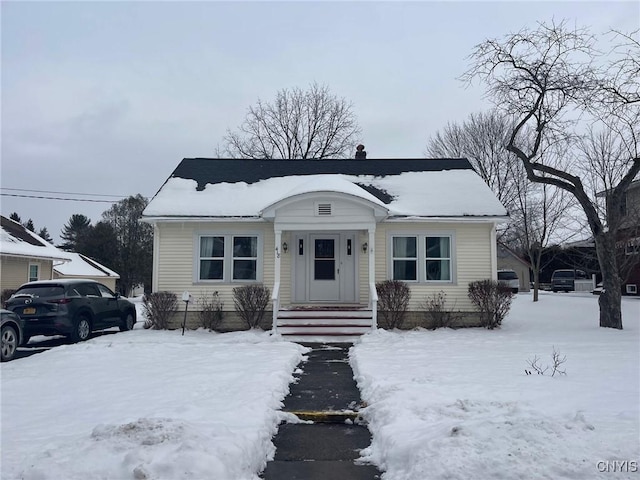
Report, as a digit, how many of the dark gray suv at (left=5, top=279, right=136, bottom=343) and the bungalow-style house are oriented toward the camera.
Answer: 1

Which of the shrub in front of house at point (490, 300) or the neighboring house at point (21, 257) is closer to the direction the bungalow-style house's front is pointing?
the shrub in front of house

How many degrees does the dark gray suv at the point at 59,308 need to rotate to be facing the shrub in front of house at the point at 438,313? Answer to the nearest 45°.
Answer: approximately 45° to its right

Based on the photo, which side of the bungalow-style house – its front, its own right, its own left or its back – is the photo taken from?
front

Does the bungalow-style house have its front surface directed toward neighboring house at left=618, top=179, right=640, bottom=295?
no

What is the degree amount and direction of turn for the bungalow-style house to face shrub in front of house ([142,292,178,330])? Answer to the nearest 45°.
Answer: approximately 90° to its right

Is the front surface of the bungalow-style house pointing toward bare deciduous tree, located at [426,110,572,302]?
no

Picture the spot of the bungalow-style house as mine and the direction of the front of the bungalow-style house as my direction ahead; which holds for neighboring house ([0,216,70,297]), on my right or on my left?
on my right

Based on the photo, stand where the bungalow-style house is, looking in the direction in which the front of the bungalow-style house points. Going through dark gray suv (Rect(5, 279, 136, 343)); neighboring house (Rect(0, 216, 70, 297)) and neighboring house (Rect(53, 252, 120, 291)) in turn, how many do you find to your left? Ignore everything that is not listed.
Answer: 0

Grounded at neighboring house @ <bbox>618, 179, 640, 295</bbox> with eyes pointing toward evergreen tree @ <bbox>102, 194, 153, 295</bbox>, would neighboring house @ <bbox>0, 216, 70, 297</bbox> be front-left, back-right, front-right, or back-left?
front-left

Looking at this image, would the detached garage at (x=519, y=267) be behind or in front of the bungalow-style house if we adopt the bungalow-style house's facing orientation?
behind

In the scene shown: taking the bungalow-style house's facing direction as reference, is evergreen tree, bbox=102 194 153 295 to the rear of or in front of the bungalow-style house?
to the rear

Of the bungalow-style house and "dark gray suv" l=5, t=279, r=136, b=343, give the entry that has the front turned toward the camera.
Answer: the bungalow-style house

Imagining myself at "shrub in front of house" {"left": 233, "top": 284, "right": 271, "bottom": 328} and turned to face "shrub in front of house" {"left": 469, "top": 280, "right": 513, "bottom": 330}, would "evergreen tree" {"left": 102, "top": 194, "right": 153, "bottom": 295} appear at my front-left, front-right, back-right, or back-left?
back-left

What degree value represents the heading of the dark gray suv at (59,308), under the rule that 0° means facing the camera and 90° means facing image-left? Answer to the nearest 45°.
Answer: approximately 225°
